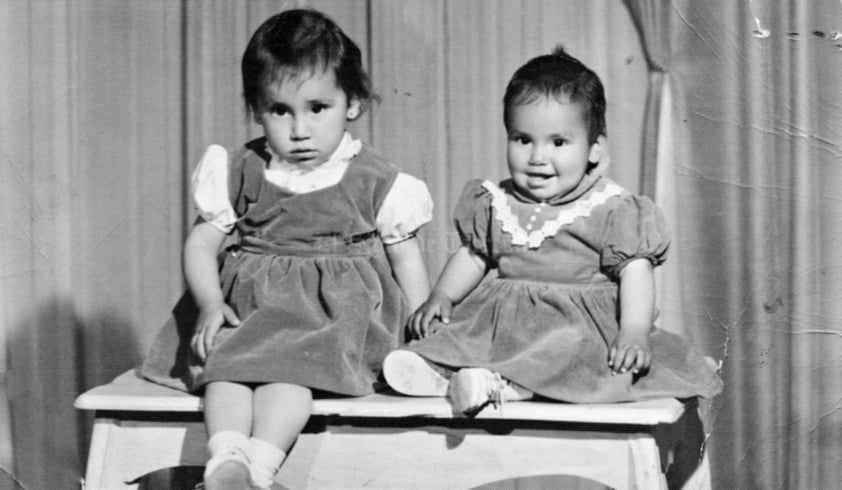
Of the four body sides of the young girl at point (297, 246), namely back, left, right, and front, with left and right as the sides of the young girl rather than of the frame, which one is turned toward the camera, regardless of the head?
front
